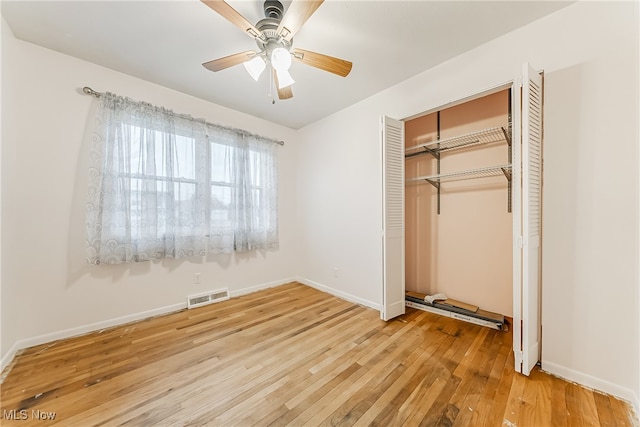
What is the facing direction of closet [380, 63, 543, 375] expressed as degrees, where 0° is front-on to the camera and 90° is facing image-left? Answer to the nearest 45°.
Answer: approximately 45°

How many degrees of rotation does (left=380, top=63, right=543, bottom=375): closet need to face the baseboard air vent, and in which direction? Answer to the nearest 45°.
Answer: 0° — it already faces it

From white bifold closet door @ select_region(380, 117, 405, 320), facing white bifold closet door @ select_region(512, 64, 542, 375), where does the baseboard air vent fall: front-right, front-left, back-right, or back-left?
back-right

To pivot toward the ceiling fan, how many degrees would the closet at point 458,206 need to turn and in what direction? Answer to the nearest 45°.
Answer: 0° — it already faces it

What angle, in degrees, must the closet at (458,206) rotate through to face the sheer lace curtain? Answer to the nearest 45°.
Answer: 0° — it already faces it

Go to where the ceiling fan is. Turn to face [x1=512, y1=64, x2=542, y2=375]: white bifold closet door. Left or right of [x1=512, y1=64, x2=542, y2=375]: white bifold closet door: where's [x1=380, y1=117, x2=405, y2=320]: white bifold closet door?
left
